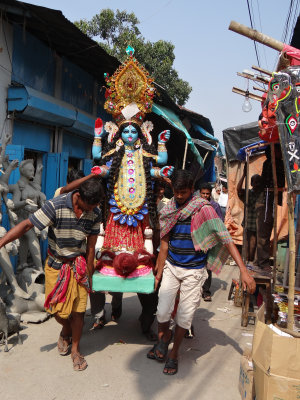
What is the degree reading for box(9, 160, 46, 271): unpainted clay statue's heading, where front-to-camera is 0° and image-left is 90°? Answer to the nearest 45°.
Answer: approximately 315°

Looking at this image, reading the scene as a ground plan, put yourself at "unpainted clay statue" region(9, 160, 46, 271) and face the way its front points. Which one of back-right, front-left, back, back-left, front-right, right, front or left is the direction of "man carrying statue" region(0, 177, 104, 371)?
front-right

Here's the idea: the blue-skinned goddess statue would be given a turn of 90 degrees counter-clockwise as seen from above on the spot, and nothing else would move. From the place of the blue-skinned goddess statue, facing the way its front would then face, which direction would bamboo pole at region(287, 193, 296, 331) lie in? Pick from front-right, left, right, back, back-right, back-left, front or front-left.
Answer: front-right

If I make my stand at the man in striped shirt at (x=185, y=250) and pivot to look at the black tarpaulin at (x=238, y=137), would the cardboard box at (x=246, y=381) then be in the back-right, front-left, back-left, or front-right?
back-right

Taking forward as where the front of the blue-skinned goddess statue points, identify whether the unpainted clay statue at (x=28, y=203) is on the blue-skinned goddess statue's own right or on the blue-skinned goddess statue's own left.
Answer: on the blue-skinned goddess statue's own right

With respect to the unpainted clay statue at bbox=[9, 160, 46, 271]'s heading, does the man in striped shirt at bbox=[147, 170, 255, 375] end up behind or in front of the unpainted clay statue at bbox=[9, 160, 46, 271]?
in front

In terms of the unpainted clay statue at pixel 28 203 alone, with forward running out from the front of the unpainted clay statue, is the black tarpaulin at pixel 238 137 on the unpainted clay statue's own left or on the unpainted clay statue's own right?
on the unpainted clay statue's own left

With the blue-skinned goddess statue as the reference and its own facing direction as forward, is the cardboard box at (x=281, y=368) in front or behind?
in front

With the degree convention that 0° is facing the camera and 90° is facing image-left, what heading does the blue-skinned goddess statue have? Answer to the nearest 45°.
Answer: approximately 0°

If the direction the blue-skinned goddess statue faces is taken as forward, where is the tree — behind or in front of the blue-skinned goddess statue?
behind
